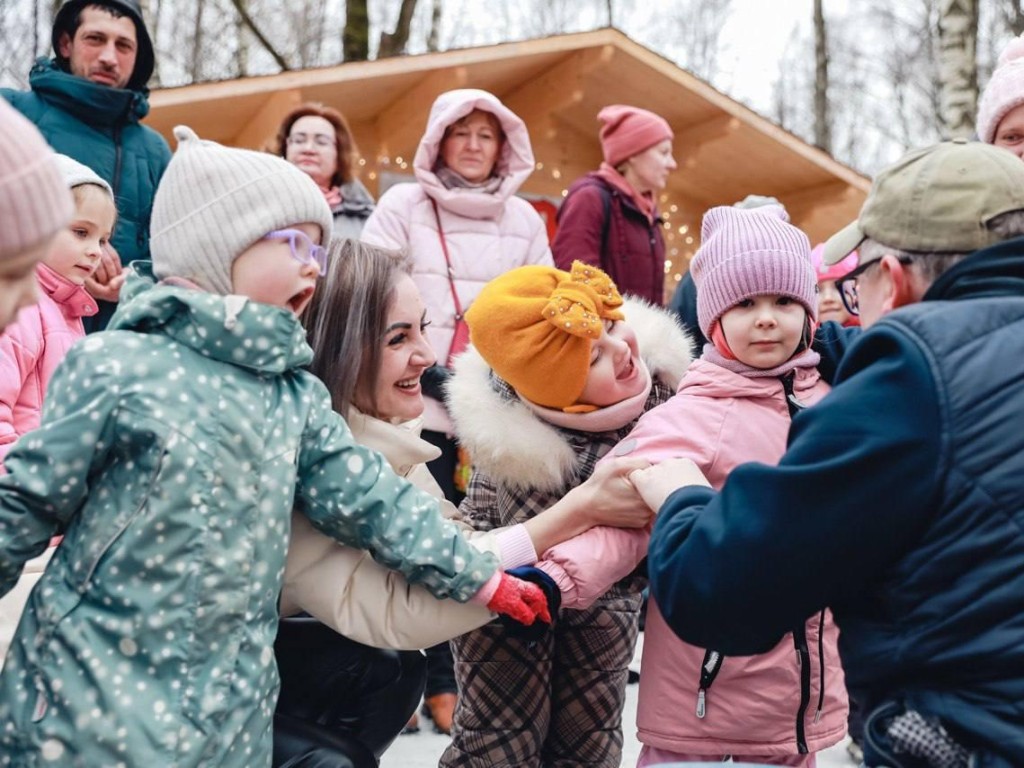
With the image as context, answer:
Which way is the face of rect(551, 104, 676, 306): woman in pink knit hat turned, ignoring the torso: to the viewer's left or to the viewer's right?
to the viewer's right

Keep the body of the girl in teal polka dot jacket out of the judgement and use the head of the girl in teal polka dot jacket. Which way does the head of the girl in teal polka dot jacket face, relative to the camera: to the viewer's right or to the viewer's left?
to the viewer's right

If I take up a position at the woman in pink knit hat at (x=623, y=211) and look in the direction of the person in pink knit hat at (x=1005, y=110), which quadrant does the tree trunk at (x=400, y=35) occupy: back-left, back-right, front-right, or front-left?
back-left

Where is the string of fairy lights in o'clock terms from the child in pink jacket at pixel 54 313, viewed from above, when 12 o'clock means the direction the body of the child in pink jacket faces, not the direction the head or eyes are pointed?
The string of fairy lights is roughly at 9 o'clock from the child in pink jacket.

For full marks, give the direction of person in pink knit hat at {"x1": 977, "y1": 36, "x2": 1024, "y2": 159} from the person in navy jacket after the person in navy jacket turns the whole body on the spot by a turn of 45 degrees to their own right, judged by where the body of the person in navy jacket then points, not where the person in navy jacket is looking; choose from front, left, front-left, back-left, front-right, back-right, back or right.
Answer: front

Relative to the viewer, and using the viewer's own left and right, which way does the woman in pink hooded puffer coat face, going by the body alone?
facing the viewer

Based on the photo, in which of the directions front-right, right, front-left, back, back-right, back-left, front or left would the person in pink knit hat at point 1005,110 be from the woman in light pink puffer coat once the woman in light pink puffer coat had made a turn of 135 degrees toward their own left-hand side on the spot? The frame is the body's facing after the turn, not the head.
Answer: right

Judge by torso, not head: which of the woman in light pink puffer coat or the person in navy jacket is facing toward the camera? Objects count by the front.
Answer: the woman in light pink puffer coat

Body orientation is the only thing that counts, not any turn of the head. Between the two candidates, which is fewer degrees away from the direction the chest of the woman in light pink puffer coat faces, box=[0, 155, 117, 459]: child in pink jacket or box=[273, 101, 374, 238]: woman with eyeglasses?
the child in pink jacket

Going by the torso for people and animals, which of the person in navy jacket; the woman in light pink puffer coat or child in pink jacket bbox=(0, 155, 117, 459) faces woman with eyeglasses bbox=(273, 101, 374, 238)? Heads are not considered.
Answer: the person in navy jacket

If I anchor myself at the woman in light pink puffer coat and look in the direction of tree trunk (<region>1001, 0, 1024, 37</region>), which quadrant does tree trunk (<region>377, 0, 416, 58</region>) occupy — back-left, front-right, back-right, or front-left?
front-left

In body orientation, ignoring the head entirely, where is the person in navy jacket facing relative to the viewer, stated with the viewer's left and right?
facing away from the viewer and to the left of the viewer

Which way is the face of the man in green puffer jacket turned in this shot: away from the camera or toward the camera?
toward the camera

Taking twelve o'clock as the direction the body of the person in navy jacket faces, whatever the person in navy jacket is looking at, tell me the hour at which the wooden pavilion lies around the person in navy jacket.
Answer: The wooden pavilion is roughly at 1 o'clock from the person in navy jacket.

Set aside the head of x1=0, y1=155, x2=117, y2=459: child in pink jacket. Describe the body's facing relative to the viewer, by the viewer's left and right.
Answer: facing the viewer and to the right of the viewer

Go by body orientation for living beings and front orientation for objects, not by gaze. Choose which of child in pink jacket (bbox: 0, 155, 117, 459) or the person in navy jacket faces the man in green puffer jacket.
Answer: the person in navy jacket
